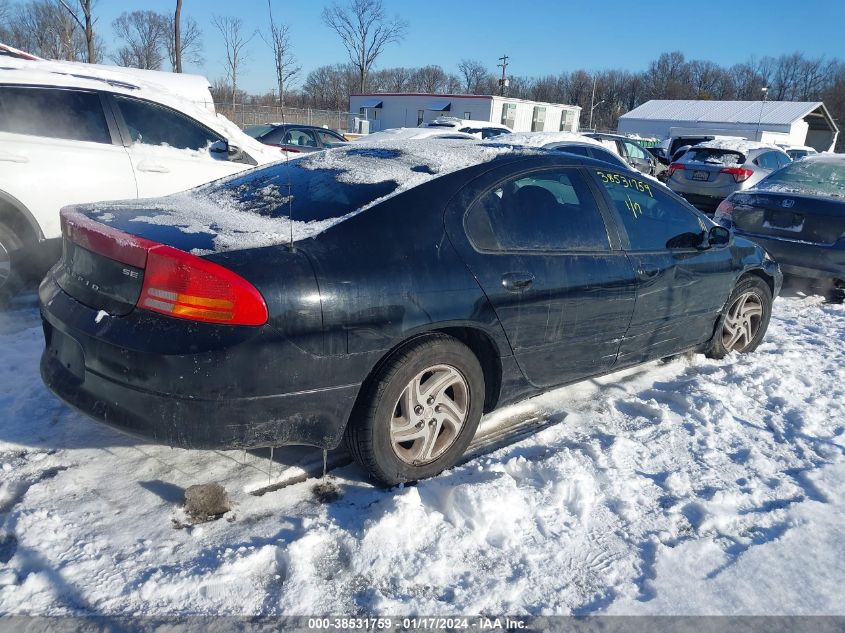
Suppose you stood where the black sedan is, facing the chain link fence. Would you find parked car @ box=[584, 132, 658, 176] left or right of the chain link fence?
right

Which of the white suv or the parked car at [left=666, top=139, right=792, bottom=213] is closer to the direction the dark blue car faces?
the parked car

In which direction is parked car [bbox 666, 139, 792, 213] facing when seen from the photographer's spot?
facing away from the viewer and to the right of the viewer

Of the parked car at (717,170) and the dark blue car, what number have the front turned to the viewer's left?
0

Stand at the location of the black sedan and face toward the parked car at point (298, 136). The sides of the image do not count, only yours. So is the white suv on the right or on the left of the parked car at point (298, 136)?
left

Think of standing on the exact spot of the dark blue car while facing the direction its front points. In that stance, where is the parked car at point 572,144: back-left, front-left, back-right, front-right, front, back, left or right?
left

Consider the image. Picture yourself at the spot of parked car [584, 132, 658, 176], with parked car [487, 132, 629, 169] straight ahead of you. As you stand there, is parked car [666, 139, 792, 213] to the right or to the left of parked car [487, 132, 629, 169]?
left

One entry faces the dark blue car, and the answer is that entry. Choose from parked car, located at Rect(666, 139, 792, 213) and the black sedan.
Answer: the black sedan

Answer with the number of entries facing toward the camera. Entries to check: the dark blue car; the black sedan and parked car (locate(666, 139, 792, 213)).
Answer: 0

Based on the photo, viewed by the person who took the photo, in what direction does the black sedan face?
facing away from the viewer and to the right of the viewer

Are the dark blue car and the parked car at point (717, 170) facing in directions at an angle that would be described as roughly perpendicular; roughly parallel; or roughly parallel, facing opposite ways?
roughly parallel

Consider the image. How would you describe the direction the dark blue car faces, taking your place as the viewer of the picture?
facing away from the viewer and to the right of the viewer
